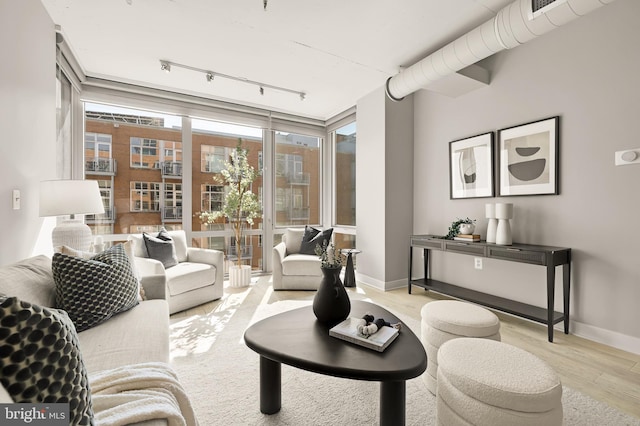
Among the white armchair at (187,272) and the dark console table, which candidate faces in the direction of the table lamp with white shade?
the dark console table

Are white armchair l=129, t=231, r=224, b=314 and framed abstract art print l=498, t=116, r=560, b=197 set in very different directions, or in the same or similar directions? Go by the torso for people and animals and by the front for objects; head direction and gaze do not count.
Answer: very different directions

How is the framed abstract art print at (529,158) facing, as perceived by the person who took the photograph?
facing the viewer and to the left of the viewer

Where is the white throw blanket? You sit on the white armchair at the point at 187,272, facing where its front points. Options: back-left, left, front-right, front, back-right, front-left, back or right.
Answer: front-right

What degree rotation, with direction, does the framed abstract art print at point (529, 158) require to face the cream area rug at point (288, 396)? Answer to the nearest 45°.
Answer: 0° — it already faces it

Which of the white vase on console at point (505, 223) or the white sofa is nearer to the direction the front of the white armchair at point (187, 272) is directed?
the white vase on console

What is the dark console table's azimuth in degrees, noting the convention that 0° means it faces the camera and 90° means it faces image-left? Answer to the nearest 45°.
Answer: approximately 45°

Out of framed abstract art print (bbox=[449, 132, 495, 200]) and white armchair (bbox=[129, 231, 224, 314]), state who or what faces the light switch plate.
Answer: the framed abstract art print

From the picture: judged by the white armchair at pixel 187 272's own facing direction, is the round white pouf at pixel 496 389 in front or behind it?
in front

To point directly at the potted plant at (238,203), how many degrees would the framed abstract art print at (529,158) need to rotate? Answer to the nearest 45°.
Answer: approximately 45° to its right

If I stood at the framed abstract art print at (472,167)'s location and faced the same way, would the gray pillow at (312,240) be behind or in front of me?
in front

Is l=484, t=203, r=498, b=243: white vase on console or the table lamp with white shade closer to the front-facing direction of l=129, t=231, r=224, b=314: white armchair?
the white vase on console

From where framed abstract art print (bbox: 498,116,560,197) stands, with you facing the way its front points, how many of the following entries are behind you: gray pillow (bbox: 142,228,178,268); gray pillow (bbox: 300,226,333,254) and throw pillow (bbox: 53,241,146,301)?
0

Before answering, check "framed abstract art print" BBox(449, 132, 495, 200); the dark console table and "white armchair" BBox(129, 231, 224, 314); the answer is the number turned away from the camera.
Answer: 0

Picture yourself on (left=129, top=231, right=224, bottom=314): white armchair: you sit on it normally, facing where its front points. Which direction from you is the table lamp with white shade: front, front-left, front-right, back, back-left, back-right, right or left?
right

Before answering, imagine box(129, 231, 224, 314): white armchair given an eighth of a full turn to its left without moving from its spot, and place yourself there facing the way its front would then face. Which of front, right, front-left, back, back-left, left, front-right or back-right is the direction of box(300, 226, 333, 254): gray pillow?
front

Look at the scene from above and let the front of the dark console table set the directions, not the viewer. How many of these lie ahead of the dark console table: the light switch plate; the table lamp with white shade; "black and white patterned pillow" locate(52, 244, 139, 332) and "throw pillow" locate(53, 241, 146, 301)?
4

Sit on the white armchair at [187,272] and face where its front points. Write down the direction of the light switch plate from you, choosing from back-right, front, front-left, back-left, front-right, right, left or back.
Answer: right
